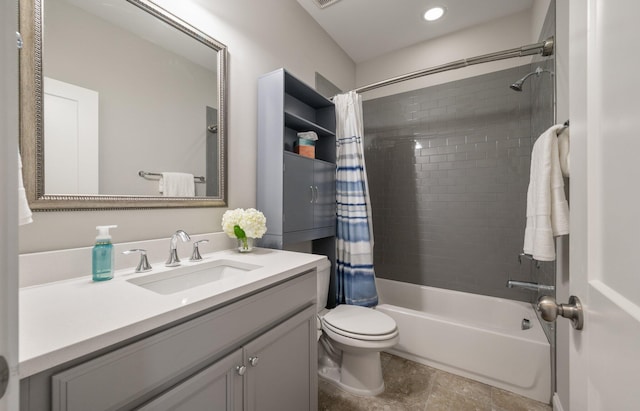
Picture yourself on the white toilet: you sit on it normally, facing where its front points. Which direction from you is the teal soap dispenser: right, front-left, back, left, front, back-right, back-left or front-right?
right

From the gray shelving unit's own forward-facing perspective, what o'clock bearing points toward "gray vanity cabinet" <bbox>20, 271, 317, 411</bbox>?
The gray vanity cabinet is roughly at 2 o'clock from the gray shelving unit.

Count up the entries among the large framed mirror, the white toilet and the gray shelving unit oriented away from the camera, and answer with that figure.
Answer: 0

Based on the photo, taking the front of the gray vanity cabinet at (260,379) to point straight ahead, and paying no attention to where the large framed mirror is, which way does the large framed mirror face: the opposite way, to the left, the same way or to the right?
the same way

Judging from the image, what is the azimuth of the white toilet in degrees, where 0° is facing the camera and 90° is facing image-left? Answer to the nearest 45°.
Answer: approximately 315°

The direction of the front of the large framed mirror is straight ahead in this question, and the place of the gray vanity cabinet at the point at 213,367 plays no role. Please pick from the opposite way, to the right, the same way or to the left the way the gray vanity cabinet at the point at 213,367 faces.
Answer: the same way

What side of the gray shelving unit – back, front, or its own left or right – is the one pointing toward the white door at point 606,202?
front

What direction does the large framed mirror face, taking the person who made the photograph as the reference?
facing the viewer and to the right of the viewer

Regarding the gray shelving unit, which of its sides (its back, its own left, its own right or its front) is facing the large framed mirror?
right
